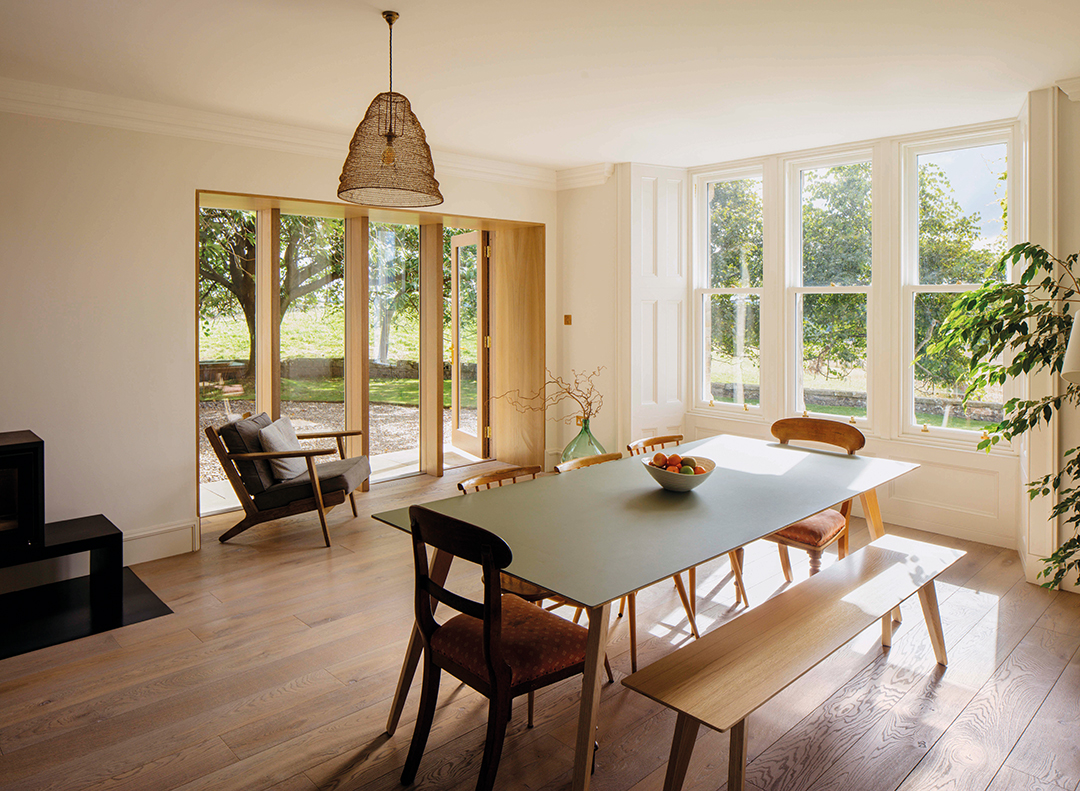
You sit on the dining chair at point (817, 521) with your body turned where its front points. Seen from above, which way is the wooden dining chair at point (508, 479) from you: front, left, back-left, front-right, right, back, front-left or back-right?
front

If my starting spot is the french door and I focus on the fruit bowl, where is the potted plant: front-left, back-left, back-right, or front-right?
front-left

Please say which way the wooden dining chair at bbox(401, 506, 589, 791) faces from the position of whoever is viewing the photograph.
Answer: facing away from the viewer and to the right of the viewer

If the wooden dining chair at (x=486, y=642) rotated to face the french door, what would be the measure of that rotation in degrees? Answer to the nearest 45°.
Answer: approximately 45° to its left

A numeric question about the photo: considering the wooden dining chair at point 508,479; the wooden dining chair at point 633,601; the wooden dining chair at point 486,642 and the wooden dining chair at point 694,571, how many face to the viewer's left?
0

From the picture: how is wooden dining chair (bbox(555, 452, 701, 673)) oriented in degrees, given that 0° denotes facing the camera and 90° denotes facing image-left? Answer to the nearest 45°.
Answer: approximately 315°

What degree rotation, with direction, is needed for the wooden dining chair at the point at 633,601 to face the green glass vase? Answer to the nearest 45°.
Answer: approximately 135° to its left

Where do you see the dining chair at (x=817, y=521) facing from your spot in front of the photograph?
facing the viewer and to the left of the viewer

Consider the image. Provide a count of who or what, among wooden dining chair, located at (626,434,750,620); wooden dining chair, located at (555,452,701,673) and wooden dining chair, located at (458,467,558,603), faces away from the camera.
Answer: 0

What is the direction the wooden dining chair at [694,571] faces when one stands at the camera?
facing the viewer and to the right of the viewer

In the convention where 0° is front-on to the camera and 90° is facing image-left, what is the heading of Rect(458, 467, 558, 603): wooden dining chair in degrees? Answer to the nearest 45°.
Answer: approximately 315°

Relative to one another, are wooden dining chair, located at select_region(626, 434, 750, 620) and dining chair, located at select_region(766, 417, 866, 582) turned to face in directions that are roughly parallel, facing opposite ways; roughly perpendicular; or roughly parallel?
roughly perpendicular

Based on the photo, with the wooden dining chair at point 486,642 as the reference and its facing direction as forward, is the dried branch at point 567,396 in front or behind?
in front

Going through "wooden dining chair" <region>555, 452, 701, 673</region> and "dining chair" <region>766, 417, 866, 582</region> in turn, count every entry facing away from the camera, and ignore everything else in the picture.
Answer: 0

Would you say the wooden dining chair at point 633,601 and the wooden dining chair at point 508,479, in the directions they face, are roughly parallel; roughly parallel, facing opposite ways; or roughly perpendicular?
roughly parallel

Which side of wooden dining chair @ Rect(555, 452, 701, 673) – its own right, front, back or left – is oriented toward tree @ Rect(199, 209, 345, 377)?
back
